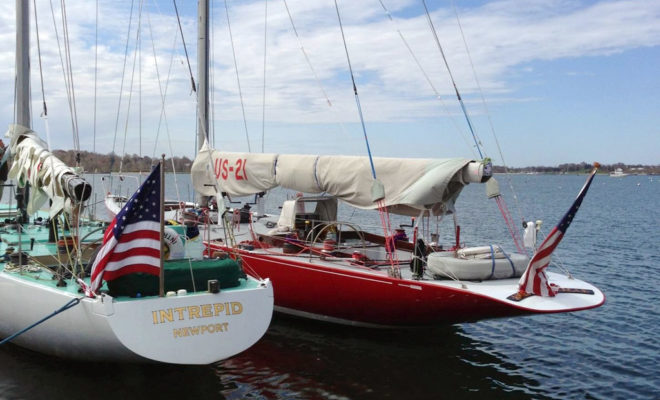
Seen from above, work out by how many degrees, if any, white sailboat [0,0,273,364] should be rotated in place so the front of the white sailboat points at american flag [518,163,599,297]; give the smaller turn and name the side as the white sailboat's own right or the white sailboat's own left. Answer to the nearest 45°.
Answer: approximately 135° to the white sailboat's own right

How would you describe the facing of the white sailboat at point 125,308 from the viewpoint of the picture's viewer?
facing away from the viewer and to the left of the viewer
